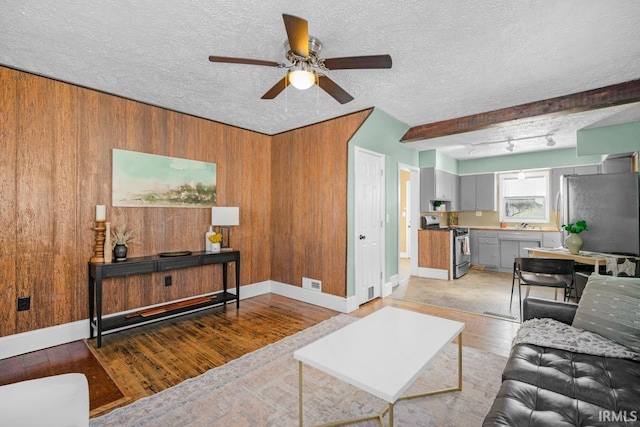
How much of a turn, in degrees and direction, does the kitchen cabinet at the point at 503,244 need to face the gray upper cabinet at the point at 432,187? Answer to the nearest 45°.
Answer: approximately 45° to its right

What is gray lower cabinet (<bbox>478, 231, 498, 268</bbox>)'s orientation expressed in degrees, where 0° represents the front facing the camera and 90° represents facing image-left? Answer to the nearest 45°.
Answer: approximately 0°

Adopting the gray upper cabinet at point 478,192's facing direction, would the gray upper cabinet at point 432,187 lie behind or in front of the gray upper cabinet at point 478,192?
in front

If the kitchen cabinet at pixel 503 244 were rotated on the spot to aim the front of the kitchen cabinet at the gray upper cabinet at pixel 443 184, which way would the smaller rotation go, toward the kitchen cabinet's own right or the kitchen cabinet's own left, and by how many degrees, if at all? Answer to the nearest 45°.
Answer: approximately 45° to the kitchen cabinet's own right

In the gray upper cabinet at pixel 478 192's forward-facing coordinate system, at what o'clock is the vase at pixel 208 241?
The vase is roughly at 1 o'clock from the gray upper cabinet.

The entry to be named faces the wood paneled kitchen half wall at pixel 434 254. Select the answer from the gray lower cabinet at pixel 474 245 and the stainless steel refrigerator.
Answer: the stainless steel refrigerator

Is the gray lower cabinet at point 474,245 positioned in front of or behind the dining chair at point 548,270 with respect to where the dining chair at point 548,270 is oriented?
in front

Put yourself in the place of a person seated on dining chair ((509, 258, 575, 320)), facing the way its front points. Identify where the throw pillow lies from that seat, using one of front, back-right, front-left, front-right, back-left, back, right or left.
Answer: back

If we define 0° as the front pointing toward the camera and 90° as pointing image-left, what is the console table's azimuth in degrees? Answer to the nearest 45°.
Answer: approximately 315°
